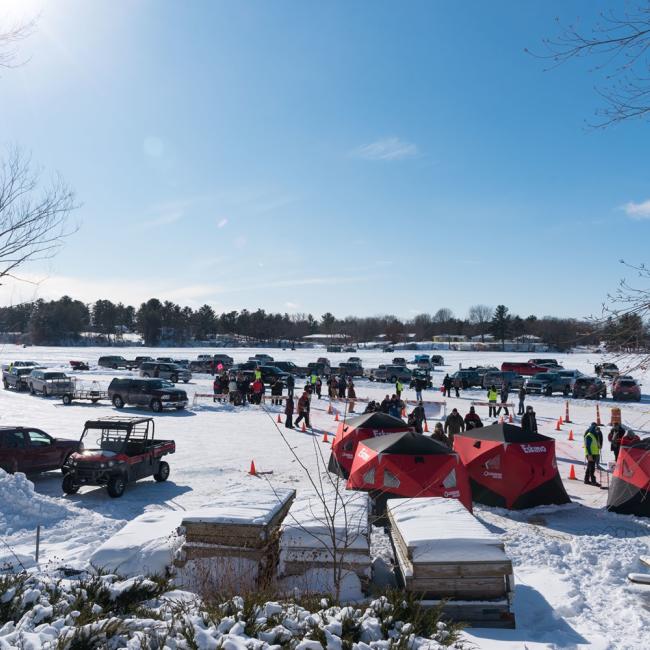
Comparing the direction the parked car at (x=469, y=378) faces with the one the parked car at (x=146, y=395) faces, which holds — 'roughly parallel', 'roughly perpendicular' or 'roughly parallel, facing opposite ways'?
roughly parallel, facing opposite ways

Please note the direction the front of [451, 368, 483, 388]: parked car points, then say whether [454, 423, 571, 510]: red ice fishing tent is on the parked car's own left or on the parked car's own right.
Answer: on the parked car's own left

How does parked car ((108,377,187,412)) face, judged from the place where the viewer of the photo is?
facing the viewer and to the right of the viewer

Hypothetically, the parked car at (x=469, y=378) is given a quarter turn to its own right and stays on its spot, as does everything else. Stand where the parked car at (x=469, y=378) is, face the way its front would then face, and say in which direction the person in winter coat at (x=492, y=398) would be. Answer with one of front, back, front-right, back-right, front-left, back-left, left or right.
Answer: back

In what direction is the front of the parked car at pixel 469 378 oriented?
to the viewer's left

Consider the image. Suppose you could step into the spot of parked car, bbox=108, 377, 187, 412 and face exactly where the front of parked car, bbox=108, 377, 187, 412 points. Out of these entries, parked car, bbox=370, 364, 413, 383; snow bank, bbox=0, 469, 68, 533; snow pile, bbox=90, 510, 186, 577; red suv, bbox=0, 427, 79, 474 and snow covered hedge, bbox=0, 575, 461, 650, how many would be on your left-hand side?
1

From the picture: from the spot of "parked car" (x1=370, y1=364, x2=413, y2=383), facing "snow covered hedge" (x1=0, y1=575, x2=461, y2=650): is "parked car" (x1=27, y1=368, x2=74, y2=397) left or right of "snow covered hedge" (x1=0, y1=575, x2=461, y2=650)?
right

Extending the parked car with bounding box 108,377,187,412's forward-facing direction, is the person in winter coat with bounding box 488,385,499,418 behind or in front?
in front

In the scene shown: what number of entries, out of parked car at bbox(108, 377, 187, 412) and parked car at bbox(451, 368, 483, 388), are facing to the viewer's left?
1

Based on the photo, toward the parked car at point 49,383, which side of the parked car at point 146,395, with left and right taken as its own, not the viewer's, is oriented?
back

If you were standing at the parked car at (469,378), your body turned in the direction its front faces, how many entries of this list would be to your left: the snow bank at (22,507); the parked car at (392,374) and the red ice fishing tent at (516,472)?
2

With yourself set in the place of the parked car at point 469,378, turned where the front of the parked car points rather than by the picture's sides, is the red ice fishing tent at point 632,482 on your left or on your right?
on your left

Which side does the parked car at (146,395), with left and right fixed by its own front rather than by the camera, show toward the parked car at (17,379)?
back

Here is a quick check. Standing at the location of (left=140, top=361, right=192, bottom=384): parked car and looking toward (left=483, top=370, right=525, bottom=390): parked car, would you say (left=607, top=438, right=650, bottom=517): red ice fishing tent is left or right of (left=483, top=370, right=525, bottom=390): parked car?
right
